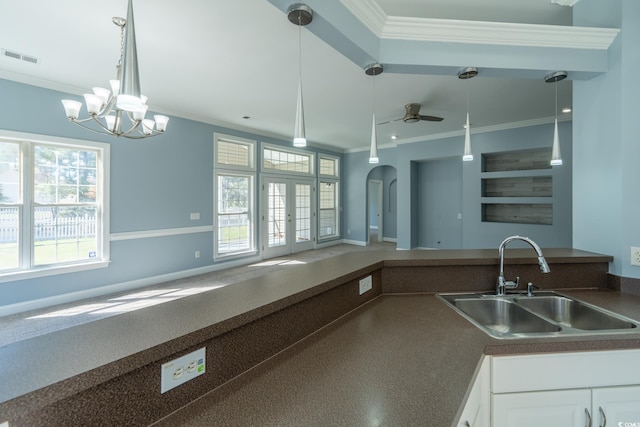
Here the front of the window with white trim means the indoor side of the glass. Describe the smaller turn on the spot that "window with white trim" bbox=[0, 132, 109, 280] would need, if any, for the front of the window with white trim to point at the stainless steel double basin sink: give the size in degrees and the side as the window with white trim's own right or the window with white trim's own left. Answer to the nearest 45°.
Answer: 0° — it already faces it

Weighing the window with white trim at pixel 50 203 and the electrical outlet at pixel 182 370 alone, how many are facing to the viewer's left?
0

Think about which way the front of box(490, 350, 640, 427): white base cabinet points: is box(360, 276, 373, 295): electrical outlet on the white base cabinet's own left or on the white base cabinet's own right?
on the white base cabinet's own right

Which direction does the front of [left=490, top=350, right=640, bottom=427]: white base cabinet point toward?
toward the camera

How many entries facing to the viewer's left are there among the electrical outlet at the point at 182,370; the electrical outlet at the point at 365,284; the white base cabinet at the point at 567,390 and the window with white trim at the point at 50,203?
0

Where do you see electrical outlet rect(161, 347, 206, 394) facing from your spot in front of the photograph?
facing the viewer and to the right of the viewer

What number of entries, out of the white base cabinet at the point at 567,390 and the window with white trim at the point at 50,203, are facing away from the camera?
0

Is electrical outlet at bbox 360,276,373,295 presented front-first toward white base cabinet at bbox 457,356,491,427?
yes

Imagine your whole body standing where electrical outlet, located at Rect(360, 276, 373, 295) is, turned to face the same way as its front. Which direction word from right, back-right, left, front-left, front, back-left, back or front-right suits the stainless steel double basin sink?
front-left

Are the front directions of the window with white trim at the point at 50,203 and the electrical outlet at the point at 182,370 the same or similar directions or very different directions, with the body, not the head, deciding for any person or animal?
same or similar directions

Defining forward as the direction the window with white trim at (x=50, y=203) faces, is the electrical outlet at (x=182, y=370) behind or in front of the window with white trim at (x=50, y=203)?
in front

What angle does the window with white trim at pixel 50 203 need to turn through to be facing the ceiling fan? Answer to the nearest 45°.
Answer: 0° — it already faces it

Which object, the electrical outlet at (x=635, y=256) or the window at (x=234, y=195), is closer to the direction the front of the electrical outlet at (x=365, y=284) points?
the electrical outlet

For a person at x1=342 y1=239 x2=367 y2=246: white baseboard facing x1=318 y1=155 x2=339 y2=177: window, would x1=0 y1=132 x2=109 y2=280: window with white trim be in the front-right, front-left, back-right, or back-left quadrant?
front-left
